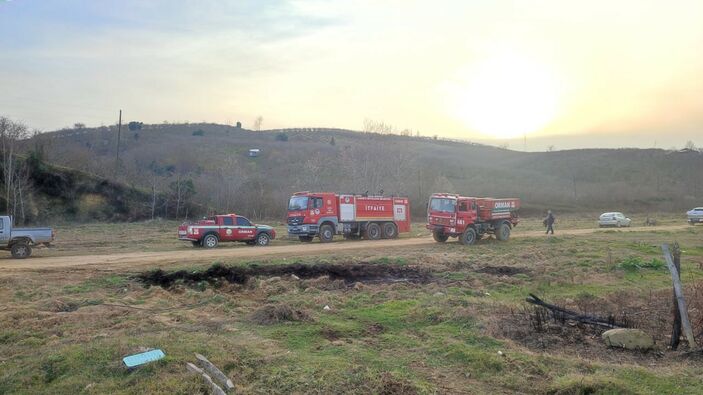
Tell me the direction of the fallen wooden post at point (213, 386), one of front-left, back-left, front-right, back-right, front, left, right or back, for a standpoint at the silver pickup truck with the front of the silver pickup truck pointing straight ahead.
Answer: left

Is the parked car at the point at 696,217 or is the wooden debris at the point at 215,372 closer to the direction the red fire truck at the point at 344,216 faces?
the wooden debris

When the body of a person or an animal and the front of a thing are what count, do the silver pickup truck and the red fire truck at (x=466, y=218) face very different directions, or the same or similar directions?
same or similar directions

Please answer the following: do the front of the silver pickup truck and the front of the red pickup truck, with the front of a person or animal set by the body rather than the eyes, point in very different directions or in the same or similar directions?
very different directions

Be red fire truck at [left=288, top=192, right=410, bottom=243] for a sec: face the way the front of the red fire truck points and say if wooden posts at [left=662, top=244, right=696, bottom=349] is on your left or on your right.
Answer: on your left

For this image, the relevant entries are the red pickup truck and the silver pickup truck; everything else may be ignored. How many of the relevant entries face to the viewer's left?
1

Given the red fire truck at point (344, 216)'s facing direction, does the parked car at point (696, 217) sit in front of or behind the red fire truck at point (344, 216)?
behind

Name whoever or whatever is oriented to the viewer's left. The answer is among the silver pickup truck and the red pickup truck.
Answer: the silver pickup truck

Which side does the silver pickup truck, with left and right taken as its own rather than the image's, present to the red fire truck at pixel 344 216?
back

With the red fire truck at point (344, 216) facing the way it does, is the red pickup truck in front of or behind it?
in front

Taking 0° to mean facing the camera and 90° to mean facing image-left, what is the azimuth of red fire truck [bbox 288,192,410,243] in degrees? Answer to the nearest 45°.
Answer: approximately 45°

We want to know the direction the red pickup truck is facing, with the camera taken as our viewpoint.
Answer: facing away from the viewer and to the right of the viewer

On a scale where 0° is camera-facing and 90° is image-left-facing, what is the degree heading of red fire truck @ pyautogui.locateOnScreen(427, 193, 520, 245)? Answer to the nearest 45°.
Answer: approximately 45°

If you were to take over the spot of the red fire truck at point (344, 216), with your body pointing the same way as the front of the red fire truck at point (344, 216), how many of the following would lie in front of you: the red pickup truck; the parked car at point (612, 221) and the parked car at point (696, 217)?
1

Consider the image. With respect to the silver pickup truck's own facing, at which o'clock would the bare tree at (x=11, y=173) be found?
The bare tree is roughly at 3 o'clock from the silver pickup truck.

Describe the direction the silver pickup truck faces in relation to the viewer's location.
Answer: facing to the left of the viewer
